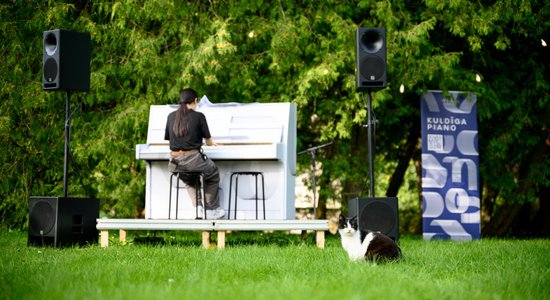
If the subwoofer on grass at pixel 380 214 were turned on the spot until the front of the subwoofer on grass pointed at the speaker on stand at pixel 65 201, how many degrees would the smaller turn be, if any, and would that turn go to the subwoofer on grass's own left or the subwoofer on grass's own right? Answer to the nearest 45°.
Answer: approximately 90° to the subwoofer on grass's own right

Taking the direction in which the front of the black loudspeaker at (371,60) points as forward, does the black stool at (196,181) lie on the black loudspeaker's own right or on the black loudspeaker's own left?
on the black loudspeaker's own right

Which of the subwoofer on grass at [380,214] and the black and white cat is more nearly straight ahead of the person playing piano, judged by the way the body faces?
the subwoofer on grass

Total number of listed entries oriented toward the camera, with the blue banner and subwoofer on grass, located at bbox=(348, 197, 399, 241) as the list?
2

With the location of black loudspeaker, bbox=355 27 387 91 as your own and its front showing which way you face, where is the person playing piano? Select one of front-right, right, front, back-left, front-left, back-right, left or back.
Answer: right

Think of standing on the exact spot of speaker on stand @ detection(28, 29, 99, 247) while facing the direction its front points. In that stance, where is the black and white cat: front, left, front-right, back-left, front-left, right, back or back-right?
left

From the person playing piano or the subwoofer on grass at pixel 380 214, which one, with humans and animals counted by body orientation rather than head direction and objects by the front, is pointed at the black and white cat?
the subwoofer on grass

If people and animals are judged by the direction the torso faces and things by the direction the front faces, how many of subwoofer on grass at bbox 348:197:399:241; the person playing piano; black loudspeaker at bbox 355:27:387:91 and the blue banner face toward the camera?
3
